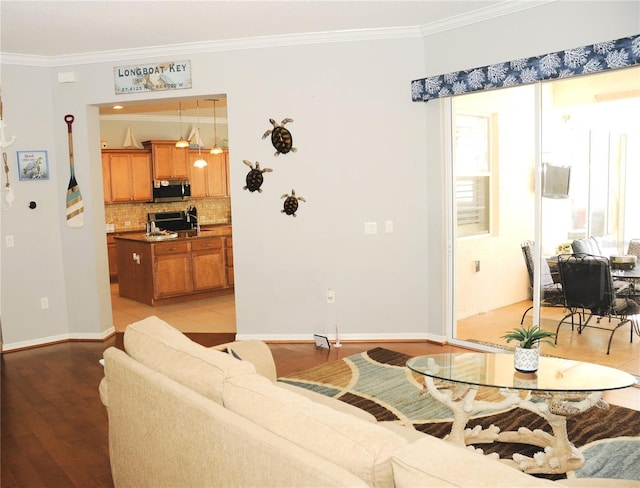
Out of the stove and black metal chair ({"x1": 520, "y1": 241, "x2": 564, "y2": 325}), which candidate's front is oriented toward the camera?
the stove

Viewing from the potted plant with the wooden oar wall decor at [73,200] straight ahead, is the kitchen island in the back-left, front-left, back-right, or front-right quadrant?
front-right

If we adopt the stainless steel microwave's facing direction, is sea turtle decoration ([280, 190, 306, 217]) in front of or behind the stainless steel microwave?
in front

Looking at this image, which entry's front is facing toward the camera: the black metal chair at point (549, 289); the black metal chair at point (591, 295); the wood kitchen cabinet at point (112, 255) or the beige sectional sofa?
the wood kitchen cabinet

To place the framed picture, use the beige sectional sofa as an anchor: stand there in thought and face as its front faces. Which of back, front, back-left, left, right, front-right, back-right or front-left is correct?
left

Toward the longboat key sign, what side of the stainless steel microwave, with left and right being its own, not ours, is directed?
front

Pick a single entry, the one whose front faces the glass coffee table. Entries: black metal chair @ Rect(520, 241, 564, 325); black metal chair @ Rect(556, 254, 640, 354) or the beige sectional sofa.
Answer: the beige sectional sofa

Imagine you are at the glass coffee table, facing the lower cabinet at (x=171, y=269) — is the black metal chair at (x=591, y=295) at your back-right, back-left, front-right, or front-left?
front-right

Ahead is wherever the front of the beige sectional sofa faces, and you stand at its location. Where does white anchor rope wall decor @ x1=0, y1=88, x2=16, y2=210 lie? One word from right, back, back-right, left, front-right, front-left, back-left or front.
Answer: left

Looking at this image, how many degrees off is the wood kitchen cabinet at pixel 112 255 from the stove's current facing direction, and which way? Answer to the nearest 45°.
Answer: approximately 90° to its right

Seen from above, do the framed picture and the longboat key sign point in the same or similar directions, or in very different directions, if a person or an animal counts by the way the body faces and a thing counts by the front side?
same or similar directions

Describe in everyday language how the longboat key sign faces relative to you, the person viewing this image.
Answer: facing the viewer

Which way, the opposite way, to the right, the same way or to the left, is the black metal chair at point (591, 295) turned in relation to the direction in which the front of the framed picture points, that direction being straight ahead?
to the left

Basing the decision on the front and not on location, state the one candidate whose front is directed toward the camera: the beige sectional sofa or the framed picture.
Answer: the framed picture

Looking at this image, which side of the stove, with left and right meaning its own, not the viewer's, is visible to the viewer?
front

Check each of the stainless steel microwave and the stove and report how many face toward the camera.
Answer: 2
